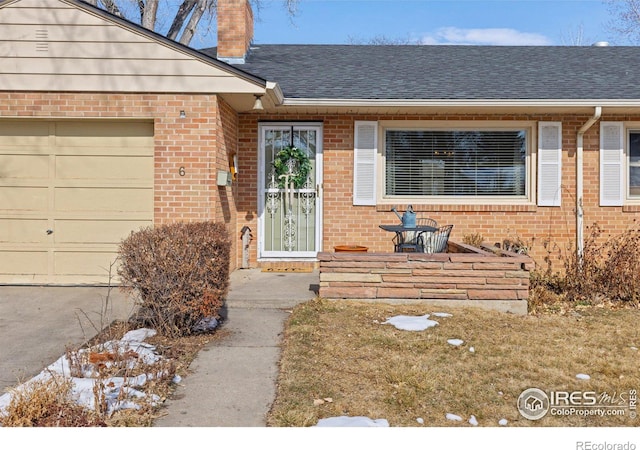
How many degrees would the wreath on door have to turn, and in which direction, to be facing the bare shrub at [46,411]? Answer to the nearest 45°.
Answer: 0° — it already faces it

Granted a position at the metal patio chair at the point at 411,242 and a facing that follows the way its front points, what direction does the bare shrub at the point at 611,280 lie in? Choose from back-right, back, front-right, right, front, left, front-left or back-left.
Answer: back-left

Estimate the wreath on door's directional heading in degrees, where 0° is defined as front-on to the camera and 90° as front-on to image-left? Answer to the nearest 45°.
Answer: approximately 0°

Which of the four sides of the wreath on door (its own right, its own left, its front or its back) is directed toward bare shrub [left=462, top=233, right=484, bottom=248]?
left

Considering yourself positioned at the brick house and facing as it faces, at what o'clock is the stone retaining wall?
The stone retaining wall is roughly at 11 o'clock from the brick house.

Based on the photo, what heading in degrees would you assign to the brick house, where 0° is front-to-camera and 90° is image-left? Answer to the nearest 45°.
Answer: approximately 0°

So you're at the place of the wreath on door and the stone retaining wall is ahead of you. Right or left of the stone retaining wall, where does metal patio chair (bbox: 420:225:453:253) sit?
left

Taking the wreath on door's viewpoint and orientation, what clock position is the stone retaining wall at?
The stone retaining wall is roughly at 11 o'clock from the wreath on door.

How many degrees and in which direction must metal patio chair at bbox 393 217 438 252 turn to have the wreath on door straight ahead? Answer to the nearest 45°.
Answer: approximately 90° to its right
